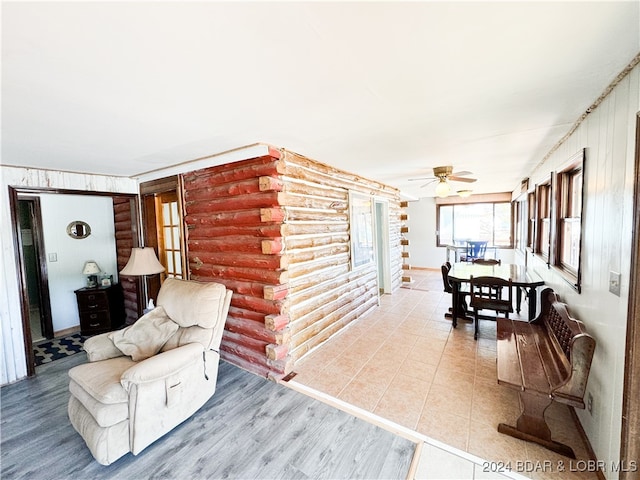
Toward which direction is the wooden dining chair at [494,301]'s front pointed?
away from the camera

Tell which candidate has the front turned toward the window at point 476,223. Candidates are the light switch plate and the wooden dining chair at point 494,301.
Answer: the wooden dining chair

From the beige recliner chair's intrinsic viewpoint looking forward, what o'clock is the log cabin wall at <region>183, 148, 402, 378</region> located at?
The log cabin wall is roughly at 7 o'clock from the beige recliner chair.

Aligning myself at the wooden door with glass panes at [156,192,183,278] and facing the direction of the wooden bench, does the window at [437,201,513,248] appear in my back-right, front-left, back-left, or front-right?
front-left

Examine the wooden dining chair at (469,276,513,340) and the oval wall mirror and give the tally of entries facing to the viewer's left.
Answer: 0

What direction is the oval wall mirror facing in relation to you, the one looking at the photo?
facing the viewer

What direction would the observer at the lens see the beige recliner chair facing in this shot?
facing the viewer and to the left of the viewer

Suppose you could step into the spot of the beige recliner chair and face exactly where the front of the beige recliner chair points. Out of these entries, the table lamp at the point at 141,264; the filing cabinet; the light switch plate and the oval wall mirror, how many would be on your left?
1

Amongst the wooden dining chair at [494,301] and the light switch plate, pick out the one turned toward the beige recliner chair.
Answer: the light switch plate

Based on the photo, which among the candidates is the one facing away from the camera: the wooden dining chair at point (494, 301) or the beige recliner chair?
the wooden dining chair

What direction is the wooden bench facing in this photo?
to the viewer's left

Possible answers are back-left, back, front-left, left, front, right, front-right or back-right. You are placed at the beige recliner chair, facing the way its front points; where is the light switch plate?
left

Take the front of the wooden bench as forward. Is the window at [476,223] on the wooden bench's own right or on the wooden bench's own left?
on the wooden bench's own right
